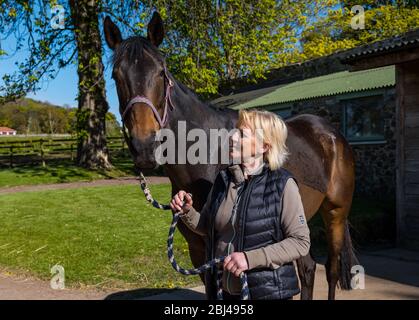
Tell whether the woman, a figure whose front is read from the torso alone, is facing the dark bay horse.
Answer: no

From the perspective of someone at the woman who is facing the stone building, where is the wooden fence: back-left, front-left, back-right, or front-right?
front-left

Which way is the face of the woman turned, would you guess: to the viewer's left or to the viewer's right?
to the viewer's left

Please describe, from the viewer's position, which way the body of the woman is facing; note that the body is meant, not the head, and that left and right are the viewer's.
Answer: facing the viewer and to the left of the viewer

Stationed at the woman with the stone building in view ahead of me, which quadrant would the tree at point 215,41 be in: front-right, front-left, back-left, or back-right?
front-left

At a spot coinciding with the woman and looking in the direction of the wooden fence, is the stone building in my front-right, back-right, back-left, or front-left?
front-right

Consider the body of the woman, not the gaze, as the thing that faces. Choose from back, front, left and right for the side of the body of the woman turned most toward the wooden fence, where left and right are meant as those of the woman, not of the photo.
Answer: right

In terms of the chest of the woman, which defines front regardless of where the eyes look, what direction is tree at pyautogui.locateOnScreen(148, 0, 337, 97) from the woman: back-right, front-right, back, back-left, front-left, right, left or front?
back-right

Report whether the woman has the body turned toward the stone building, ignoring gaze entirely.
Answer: no
